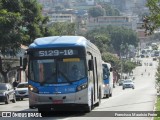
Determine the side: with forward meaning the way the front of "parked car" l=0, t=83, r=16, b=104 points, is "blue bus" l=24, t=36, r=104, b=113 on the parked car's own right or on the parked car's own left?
on the parked car's own left

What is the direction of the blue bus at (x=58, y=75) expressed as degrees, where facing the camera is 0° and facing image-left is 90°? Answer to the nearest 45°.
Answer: approximately 0°

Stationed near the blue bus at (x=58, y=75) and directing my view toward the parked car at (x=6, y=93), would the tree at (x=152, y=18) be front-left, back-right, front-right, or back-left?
back-right

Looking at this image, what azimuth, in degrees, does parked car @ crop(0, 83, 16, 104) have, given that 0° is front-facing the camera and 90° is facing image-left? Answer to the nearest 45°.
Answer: approximately 45°

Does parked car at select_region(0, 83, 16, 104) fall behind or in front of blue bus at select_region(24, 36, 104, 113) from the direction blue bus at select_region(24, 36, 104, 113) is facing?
behind

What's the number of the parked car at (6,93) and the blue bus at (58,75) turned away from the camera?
0
